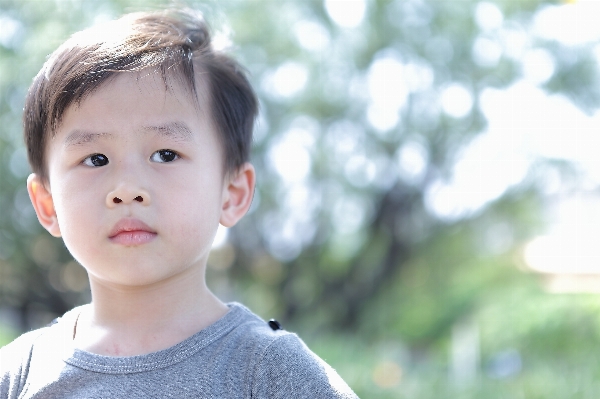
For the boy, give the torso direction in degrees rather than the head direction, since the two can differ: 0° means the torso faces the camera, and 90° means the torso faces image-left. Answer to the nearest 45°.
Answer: approximately 0°
